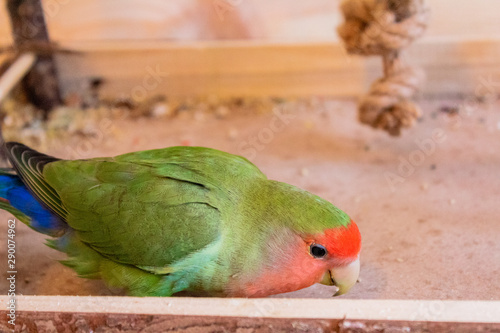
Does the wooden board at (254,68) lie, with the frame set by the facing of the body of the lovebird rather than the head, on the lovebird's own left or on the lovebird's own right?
on the lovebird's own left

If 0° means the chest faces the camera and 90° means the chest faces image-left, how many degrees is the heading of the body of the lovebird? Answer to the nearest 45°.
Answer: approximately 270°
